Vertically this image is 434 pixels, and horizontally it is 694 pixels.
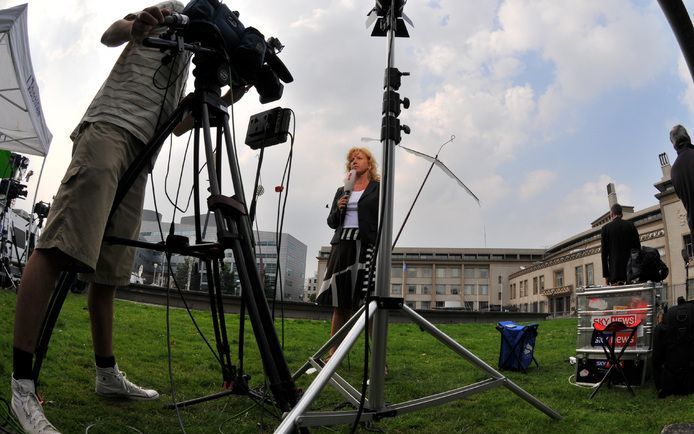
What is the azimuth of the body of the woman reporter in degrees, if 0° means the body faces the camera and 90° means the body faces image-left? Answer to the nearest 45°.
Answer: approximately 45°

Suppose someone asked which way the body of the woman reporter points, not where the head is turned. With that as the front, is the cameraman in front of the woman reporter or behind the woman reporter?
in front

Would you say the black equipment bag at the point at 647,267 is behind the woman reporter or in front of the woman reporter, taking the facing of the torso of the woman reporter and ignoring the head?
behind

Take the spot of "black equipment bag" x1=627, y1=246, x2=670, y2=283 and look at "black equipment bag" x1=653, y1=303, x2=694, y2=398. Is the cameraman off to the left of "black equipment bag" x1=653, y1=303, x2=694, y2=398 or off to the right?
right

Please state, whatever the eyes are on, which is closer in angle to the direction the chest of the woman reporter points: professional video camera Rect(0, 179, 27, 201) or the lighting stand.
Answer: the lighting stand

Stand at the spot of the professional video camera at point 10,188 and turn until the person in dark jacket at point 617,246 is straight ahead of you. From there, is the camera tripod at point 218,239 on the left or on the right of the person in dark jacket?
right

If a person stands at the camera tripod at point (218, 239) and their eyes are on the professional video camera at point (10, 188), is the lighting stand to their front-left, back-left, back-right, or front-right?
back-right

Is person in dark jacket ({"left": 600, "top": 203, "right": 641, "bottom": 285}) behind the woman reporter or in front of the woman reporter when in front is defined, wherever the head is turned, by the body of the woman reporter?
behind

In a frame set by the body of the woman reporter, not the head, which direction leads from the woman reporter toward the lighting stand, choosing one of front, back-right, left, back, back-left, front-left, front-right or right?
front-left

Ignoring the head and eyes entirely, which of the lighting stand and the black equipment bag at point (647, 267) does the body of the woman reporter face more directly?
the lighting stand

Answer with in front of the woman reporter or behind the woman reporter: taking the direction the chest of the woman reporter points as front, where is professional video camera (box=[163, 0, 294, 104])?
in front

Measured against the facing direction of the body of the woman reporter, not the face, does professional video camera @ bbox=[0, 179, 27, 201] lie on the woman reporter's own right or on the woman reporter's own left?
on the woman reporter's own right

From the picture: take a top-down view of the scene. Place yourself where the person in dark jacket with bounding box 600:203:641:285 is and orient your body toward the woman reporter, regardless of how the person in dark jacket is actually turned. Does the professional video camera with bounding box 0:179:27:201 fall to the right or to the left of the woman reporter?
right
